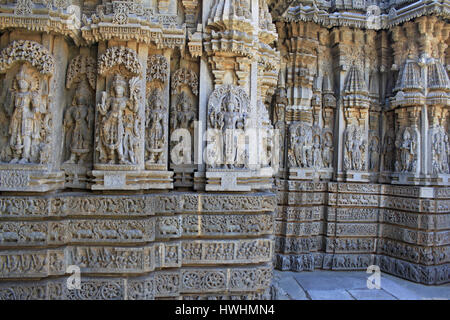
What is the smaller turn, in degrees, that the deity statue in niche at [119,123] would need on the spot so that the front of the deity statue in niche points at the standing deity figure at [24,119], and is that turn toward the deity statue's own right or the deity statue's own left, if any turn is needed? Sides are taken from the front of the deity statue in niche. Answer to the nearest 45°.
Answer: approximately 90° to the deity statue's own right

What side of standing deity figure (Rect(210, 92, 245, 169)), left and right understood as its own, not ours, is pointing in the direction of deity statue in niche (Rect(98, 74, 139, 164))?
right

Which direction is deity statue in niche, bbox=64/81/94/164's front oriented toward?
toward the camera

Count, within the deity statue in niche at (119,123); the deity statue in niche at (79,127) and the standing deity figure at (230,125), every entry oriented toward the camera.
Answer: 3

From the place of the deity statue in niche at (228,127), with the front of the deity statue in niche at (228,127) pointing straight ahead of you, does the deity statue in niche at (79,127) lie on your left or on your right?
on your right

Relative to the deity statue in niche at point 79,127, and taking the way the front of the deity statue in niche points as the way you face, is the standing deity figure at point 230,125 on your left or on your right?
on your left

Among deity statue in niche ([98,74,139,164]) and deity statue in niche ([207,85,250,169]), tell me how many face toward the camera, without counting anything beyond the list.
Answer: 2

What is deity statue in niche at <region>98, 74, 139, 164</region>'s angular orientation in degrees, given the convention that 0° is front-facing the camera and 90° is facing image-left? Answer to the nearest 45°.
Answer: approximately 0°

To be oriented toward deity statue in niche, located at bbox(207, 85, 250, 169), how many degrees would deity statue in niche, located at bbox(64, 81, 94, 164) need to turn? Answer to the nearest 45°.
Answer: approximately 90° to its left

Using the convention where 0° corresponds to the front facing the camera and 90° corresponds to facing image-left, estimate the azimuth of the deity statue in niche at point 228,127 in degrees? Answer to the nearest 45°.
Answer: approximately 0°
